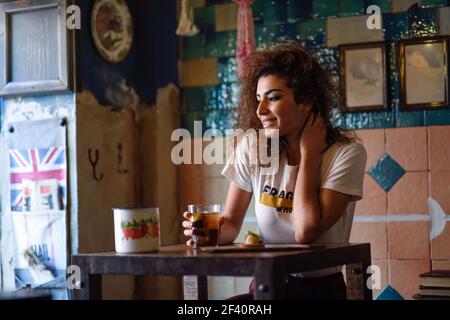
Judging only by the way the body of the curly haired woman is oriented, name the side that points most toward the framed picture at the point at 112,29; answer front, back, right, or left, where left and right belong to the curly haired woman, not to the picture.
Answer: right

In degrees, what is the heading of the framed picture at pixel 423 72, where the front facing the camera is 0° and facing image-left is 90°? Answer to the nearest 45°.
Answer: approximately 0°

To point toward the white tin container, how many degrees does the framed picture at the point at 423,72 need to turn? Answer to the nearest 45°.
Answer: approximately 45° to its right

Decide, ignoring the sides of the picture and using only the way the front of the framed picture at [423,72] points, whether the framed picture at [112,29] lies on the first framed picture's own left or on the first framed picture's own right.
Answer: on the first framed picture's own right

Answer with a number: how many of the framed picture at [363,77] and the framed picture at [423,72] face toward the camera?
2

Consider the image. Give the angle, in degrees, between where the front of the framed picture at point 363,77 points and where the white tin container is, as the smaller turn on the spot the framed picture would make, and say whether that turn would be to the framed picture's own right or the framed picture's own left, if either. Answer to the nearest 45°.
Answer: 0° — it already faces it

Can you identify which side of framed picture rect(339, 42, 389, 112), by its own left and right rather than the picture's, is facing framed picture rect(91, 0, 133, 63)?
right
